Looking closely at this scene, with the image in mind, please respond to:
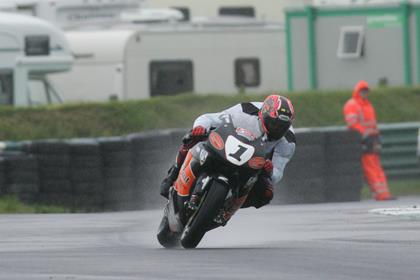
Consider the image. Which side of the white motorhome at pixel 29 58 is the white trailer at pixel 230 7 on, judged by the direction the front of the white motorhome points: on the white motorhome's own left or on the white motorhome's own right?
on the white motorhome's own left

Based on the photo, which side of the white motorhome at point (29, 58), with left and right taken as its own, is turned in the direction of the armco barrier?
right

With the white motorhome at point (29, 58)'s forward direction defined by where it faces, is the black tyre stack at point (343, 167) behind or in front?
in front
